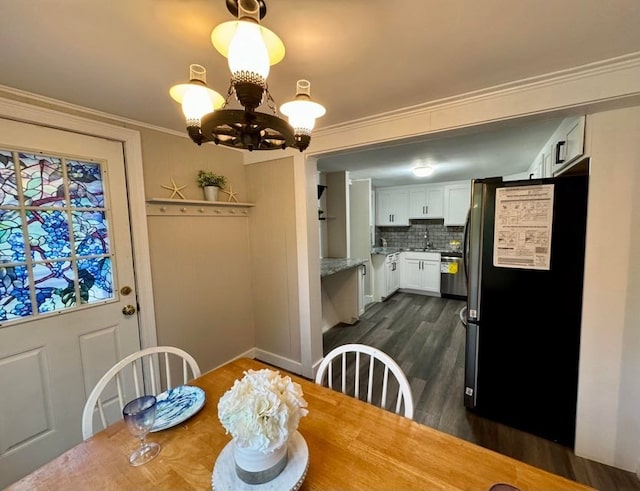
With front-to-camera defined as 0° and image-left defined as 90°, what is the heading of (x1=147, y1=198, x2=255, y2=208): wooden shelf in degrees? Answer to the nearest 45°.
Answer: approximately 315°

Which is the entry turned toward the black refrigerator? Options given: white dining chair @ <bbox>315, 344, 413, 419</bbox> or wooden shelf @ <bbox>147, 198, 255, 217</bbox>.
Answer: the wooden shelf

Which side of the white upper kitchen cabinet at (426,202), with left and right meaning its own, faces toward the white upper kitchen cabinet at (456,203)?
left

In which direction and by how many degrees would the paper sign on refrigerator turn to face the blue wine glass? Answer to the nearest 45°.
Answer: approximately 45° to its right

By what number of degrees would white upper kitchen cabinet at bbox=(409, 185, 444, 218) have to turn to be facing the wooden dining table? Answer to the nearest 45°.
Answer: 0° — it already faces it

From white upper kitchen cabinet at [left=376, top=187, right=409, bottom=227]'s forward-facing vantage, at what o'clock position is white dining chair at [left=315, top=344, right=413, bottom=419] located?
The white dining chair is roughly at 12 o'clock from the white upper kitchen cabinet.

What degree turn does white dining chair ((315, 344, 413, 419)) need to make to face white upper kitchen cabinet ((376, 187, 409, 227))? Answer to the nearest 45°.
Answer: approximately 135° to its right

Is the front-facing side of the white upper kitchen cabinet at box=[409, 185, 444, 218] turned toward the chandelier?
yes

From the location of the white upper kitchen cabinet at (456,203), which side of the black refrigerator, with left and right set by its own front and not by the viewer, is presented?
right

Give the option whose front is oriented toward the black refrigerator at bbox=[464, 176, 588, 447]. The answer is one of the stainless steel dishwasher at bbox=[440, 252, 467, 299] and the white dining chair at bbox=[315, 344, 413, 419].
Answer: the stainless steel dishwasher

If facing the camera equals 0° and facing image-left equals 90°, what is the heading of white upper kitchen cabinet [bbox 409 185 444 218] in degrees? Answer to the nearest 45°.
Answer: approximately 0°

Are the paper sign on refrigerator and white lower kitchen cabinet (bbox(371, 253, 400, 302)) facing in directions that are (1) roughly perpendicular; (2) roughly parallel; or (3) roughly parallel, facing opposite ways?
roughly perpendicular
